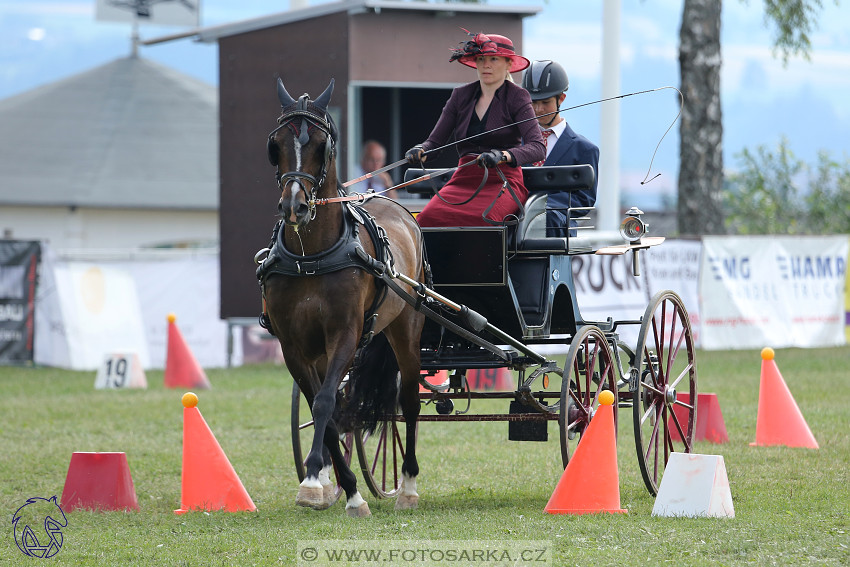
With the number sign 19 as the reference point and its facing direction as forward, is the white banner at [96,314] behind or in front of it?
behind

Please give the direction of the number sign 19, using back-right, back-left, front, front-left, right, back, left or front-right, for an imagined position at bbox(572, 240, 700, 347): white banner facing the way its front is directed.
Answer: front-right

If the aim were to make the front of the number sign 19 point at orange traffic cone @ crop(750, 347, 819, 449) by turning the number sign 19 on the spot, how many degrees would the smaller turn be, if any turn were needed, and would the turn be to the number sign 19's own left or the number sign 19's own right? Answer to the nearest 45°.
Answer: approximately 45° to the number sign 19's own left

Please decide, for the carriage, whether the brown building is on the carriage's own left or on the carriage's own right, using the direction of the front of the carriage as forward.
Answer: on the carriage's own right

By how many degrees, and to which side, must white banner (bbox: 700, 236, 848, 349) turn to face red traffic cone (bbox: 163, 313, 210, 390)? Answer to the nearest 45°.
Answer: approximately 45° to its right

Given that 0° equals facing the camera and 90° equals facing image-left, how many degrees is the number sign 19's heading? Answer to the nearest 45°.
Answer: approximately 0°

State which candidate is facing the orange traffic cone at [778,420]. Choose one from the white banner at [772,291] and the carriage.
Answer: the white banner

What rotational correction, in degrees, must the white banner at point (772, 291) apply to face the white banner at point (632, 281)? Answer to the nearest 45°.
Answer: approximately 45° to its right
